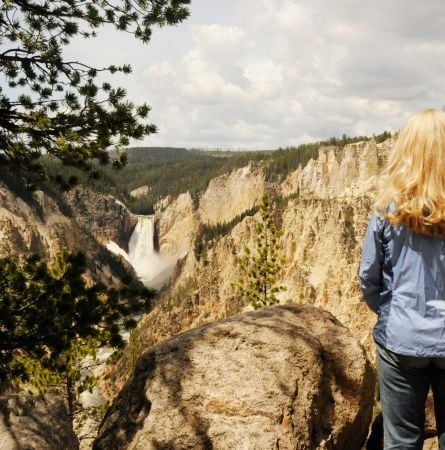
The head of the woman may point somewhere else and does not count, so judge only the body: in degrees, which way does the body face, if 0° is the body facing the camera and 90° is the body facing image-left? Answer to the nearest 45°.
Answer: approximately 180°

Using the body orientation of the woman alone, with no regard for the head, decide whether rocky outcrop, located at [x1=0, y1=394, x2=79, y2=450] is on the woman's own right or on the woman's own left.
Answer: on the woman's own left

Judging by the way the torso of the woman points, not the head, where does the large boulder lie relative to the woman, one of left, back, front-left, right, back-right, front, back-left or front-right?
front-left
